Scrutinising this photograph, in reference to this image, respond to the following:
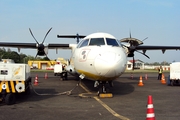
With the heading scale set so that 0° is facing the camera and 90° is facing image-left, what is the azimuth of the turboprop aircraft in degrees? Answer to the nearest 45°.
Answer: approximately 0°

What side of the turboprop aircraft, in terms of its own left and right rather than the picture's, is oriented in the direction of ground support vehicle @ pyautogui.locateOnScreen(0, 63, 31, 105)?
front
